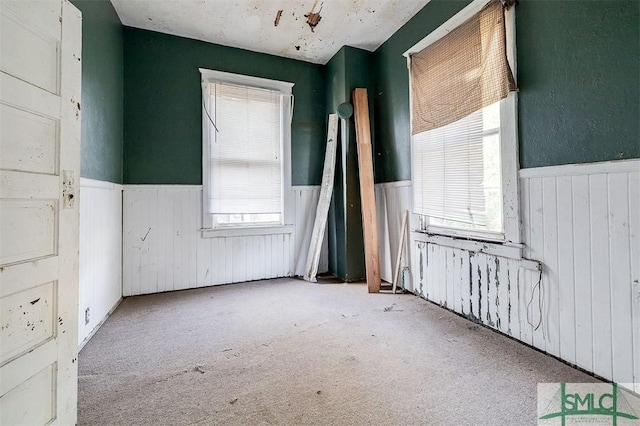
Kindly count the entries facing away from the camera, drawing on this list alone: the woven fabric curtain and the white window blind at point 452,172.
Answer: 0

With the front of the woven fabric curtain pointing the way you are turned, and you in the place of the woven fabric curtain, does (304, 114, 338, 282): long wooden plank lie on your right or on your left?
on your right

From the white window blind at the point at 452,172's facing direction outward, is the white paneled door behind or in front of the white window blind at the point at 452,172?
in front

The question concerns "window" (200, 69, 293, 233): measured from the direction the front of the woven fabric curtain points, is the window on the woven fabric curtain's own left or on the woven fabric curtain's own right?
on the woven fabric curtain's own right

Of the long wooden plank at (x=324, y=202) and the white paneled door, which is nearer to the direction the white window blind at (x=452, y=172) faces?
the white paneled door

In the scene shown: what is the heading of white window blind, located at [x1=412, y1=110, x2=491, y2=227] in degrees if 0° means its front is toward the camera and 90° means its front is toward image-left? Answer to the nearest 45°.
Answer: approximately 45°

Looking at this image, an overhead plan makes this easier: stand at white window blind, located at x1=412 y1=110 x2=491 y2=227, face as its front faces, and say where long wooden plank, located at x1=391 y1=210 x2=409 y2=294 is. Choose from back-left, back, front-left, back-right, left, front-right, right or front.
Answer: right

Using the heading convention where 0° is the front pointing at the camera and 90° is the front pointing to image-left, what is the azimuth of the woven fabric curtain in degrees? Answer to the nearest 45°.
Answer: approximately 45°

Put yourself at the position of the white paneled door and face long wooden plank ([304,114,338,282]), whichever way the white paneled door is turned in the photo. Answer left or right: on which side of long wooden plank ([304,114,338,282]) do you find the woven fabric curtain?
right
